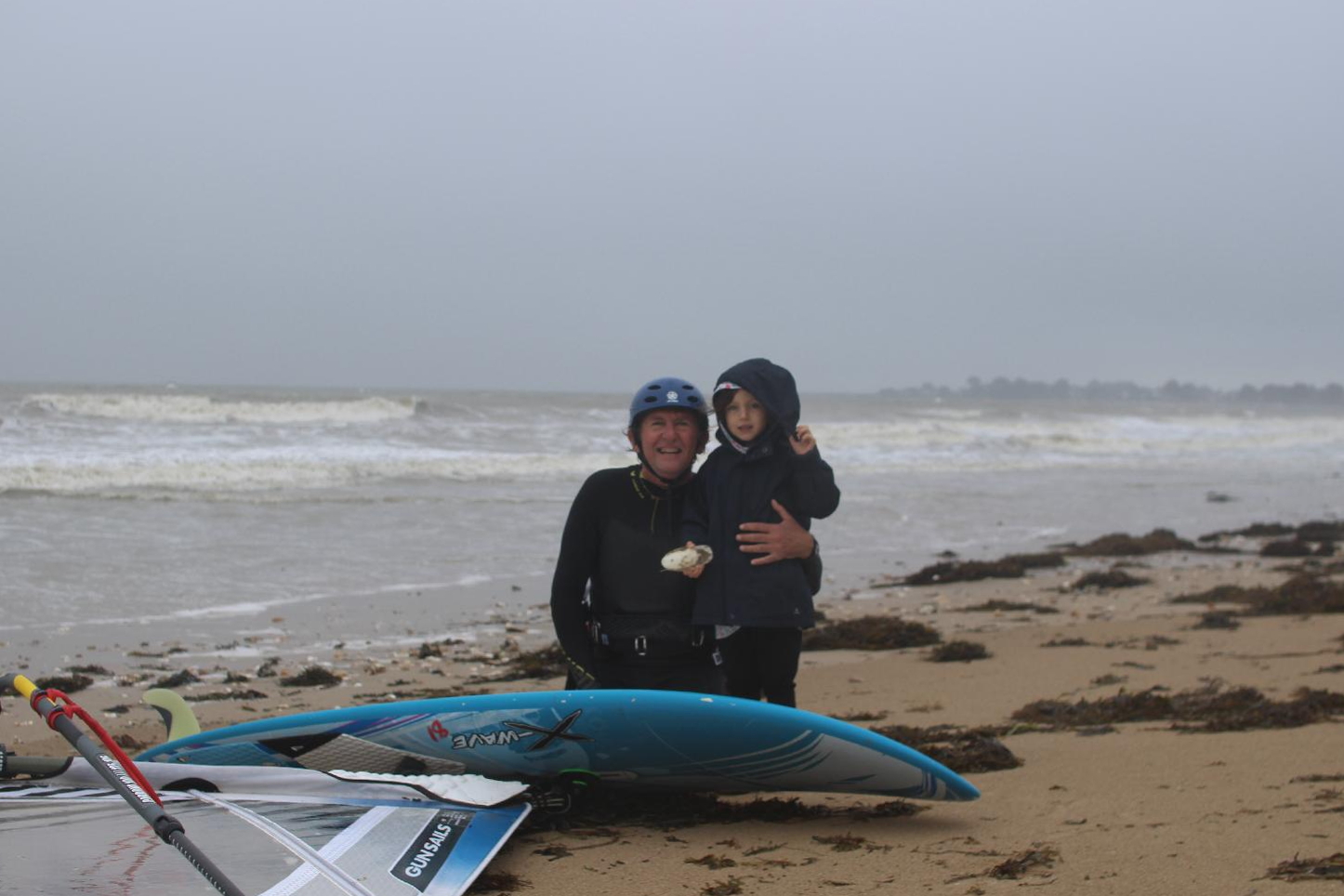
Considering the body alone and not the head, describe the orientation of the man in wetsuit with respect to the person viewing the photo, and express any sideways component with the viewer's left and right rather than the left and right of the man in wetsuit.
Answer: facing the viewer

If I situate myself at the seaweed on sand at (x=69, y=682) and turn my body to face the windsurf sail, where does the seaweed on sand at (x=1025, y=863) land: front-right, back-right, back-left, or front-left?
front-left

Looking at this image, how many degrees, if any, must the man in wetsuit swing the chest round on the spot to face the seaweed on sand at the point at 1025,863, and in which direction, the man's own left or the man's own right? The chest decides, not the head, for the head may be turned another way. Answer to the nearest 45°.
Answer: approximately 45° to the man's own left

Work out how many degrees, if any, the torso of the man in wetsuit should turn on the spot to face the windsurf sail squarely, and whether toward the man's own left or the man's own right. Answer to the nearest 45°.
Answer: approximately 45° to the man's own right

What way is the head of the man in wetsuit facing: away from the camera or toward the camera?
toward the camera

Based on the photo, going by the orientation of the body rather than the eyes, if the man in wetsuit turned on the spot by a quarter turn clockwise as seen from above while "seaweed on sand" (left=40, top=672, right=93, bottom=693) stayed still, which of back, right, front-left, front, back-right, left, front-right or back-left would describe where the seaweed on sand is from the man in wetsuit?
front-right
